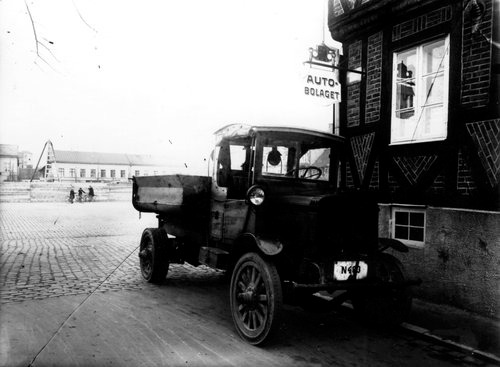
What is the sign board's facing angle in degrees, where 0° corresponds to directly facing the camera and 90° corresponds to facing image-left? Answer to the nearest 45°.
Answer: approximately 315°

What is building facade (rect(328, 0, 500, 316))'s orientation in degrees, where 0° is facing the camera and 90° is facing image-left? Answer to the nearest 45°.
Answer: approximately 45°

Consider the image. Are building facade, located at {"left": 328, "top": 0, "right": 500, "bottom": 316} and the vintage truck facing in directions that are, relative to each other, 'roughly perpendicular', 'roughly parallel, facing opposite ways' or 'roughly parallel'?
roughly perpendicular

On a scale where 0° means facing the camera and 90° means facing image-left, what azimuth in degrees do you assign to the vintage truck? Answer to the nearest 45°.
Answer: approximately 315°

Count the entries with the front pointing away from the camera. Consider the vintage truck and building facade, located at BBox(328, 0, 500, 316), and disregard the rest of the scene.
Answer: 0

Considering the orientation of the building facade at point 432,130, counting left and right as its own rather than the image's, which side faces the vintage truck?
front

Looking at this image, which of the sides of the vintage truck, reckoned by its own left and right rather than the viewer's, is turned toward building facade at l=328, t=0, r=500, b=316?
left
